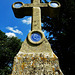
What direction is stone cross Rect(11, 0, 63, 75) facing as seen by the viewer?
toward the camera

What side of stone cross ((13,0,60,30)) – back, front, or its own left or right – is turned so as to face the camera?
front
